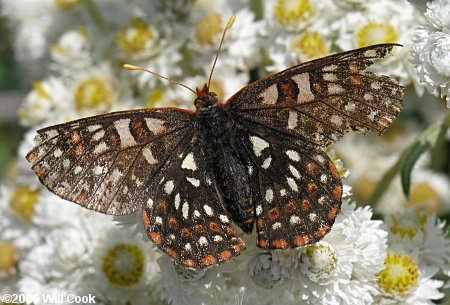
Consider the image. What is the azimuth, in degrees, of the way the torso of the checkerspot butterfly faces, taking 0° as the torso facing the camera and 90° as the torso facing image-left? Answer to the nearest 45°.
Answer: approximately 180°

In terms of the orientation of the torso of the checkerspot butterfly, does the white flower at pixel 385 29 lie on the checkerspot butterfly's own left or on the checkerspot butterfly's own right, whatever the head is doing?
on the checkerspot butterfly's own right

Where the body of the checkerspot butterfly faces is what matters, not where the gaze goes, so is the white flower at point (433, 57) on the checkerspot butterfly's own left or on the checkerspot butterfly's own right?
on the checkerspot butterfly's own right
